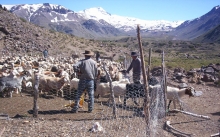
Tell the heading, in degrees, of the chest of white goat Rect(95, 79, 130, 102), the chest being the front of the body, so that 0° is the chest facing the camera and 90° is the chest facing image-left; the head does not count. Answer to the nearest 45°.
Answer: approximately 270°

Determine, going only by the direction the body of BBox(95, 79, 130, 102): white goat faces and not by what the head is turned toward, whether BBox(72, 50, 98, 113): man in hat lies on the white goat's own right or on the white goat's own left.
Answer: on the white goat's own right
